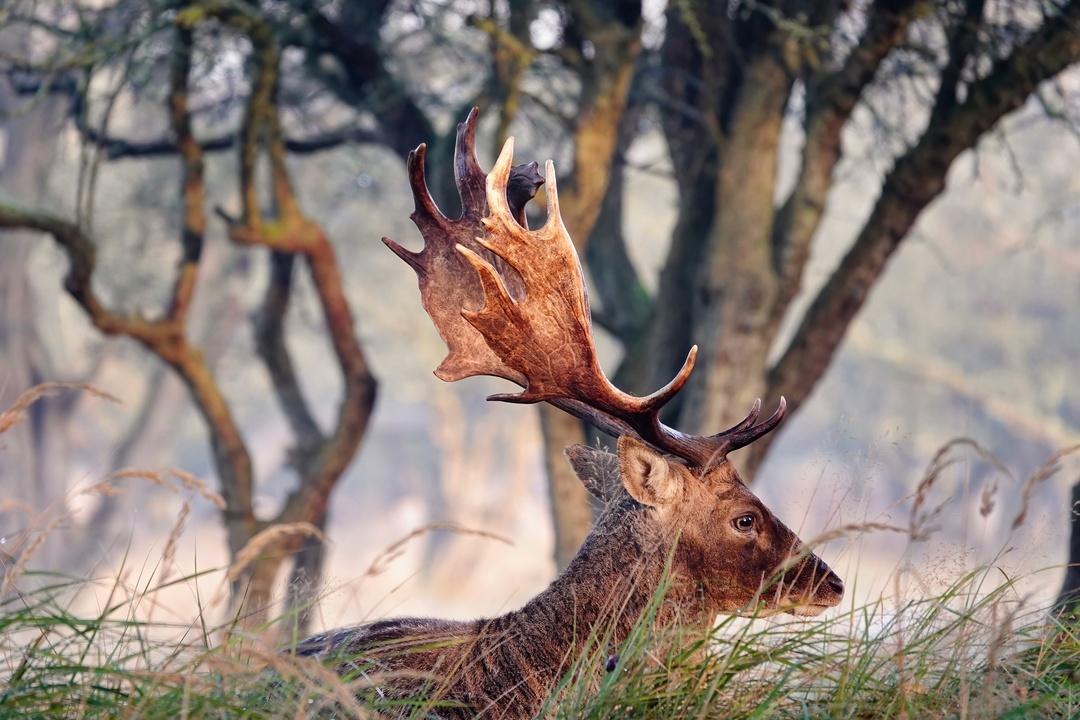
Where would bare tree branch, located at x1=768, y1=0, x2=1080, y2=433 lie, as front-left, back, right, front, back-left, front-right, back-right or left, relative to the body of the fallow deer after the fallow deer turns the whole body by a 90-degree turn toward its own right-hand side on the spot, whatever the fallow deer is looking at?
back-left

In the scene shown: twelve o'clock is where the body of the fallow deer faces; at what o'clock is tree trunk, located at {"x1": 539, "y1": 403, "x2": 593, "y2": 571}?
The tree trunk is roughly at 9 o'clock from the fallow deer.

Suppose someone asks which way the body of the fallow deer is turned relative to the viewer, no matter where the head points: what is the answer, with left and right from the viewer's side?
facing to the right of the viewer
